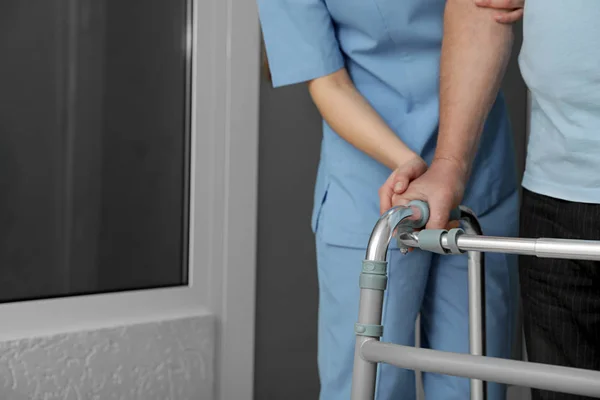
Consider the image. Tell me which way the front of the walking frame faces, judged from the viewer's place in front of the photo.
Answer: facing the viewer and to the left of the viewer
